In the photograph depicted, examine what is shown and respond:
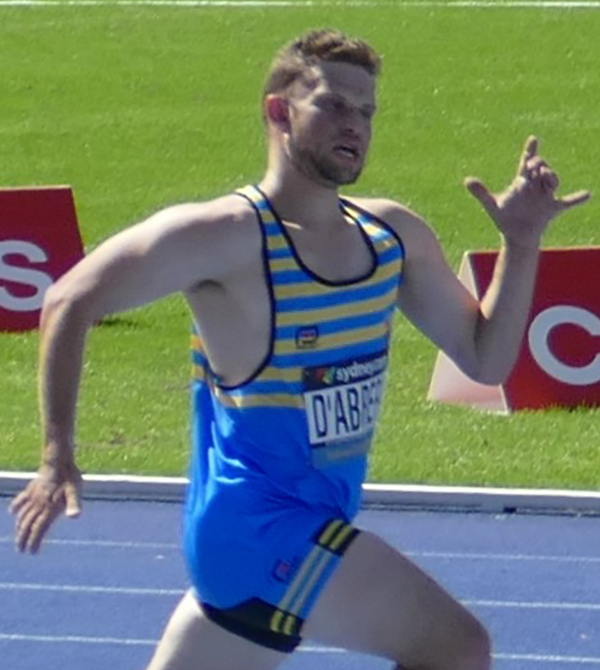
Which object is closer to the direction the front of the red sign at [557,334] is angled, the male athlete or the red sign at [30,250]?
the male athlete

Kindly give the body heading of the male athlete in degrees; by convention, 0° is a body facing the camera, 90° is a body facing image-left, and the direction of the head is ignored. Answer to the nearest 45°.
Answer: approximately 315°

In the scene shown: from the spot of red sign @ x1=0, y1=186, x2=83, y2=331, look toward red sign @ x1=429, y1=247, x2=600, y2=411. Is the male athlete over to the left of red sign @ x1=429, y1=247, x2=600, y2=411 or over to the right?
right

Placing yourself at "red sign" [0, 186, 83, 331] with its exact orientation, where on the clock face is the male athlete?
The male athlete is roughly at 12 o'clock from the red sign.

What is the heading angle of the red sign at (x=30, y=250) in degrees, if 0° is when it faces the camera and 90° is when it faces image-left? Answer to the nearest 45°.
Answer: approximately 0°

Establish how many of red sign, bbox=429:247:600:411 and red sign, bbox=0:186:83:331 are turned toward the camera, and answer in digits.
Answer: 2

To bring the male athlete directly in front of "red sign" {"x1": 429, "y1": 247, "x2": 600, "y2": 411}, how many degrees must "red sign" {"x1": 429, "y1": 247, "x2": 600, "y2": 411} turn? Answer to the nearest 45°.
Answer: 0° — it already faces them

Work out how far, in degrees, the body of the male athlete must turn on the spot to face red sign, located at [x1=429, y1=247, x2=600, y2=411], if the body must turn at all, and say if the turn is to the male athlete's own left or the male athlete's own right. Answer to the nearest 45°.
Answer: approximately 135° to the male athlete's own left
